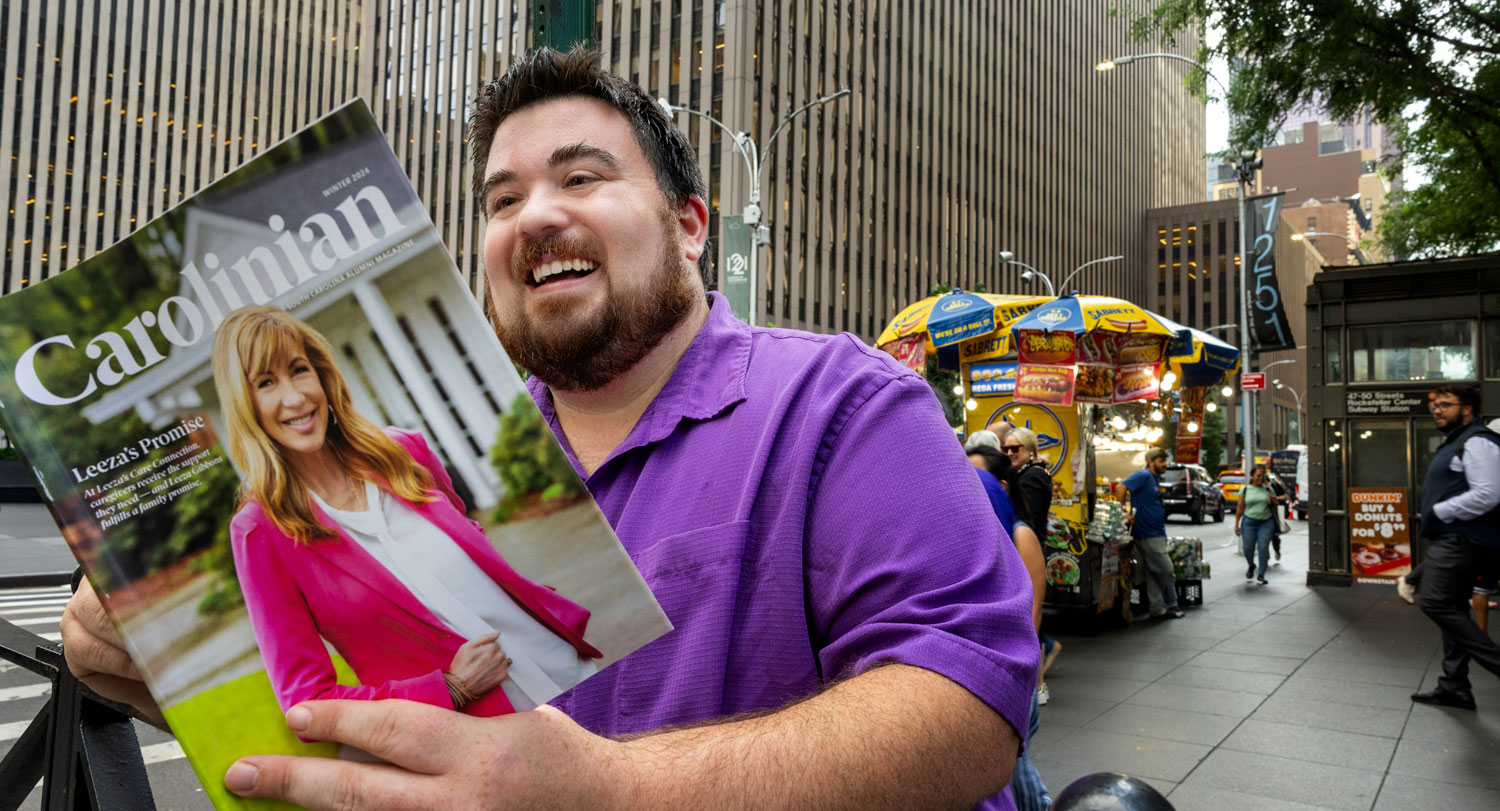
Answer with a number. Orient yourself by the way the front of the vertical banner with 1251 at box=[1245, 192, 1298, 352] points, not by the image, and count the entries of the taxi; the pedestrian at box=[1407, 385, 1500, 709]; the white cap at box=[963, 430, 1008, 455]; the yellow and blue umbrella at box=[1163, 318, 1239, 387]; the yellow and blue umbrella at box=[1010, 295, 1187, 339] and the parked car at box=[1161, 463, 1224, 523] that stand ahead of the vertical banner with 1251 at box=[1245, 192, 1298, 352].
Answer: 4

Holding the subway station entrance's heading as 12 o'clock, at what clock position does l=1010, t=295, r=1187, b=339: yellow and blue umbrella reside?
The yellow and blue umbrella is roughly at 1 o'clock from the subway station entrance.

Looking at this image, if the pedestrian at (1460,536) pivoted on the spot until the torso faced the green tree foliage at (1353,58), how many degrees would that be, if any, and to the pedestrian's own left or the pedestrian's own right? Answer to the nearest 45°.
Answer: approximately 90° to the pedestrian's own right

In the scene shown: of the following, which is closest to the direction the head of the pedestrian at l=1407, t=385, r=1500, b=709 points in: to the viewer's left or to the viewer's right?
to the viewer's left

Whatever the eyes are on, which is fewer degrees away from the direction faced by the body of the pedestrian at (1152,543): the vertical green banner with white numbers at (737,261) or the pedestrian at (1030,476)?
the pedestrian

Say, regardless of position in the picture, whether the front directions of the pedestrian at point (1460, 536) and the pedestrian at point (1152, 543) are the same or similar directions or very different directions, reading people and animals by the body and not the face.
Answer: very different directions

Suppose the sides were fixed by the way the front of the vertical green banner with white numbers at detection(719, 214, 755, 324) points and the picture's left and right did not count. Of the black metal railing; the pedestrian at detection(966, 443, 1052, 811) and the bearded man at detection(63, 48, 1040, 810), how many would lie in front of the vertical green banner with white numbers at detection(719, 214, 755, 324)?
3

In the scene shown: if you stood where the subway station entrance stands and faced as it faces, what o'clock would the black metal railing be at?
The black metal railing is roughly at 12 o'clock from the subway station entrance.

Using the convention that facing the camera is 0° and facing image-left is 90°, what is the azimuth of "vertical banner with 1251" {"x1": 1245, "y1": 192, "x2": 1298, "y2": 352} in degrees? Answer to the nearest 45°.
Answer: approximately 0°

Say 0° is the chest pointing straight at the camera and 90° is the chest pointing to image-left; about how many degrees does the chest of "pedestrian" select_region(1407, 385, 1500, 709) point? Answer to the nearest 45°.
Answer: approximately 90°
